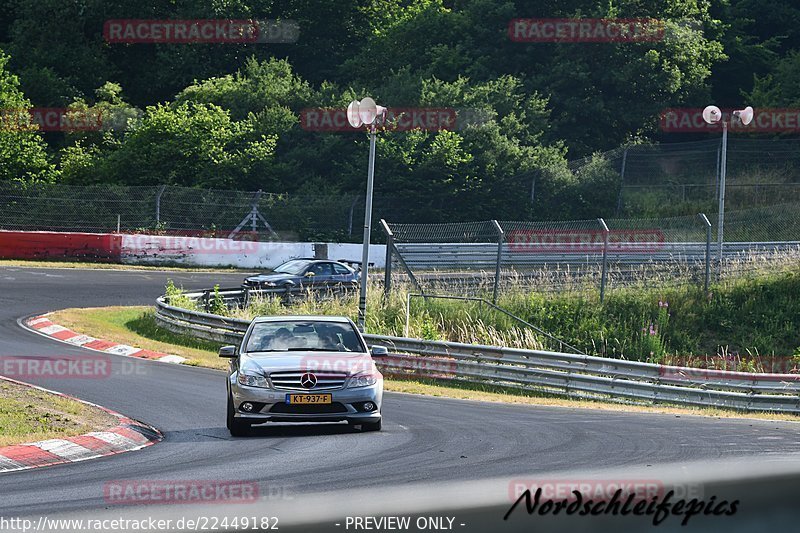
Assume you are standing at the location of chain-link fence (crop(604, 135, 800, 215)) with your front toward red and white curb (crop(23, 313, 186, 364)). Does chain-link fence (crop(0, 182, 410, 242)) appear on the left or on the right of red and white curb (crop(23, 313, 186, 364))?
right

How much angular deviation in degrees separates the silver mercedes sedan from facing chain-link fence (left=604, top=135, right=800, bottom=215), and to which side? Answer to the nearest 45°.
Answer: approximately 135° to its left

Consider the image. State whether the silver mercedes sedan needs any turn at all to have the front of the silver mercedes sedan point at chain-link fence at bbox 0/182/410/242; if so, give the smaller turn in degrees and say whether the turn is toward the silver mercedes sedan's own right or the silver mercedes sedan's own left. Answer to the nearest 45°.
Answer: approximately 180°

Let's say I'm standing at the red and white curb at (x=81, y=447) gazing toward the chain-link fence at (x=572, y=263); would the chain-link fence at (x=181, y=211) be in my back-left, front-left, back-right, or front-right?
front-left

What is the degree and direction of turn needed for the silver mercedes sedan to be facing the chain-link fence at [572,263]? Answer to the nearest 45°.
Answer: approximately 135° to its left

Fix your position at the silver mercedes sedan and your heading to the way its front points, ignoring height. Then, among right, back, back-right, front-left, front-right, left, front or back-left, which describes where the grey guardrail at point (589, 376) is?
back-left

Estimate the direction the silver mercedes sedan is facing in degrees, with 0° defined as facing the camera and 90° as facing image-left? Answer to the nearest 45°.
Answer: approximately 0°

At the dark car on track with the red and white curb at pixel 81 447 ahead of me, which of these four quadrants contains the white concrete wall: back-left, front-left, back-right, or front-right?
back-right

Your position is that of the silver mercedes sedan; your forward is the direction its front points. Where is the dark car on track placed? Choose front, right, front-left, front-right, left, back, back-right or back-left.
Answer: back

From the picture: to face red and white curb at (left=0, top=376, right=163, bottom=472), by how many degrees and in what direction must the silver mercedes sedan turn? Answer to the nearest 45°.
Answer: approximately 45° to its right

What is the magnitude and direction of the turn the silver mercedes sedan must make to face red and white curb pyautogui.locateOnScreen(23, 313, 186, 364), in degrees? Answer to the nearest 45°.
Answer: approximately 180°

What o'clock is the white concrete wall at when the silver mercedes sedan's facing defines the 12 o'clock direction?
The white concrete wall is roughly at 6 o'clock from the silver mercedes sedan.

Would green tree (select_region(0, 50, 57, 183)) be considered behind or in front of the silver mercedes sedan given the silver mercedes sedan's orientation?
behind
